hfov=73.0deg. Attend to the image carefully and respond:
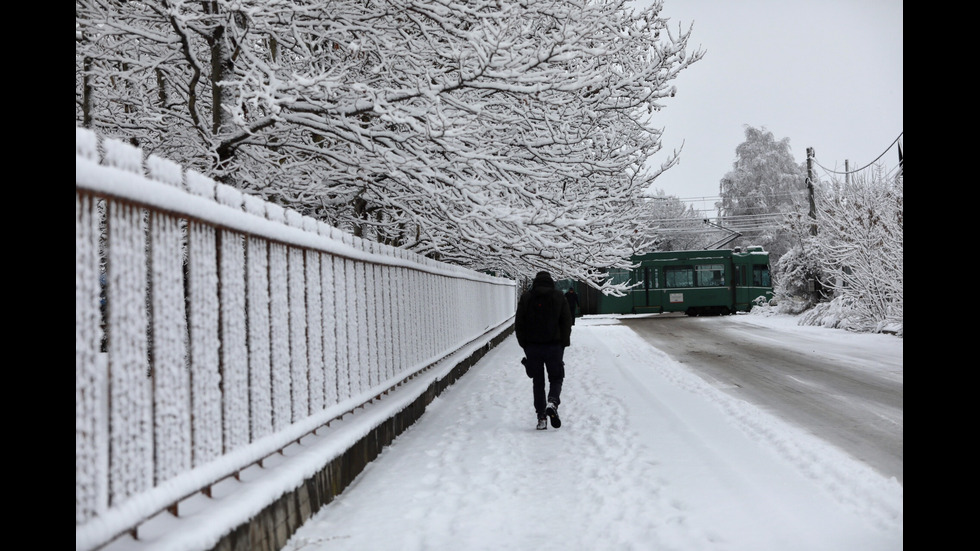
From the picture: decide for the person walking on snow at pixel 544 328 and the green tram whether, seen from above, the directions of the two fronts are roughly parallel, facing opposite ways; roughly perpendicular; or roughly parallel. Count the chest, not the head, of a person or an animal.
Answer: roughly perpendicular

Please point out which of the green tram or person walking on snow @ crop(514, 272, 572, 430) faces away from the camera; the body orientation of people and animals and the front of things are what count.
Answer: the person walking on snow

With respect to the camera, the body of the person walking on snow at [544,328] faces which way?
away from the camera

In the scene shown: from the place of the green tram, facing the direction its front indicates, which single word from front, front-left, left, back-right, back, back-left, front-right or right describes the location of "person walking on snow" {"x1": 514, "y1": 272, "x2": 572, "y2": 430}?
right

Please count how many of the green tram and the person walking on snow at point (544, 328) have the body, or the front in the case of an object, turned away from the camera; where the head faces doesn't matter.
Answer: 1

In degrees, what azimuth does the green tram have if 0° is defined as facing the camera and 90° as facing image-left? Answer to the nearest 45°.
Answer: approximately 270°

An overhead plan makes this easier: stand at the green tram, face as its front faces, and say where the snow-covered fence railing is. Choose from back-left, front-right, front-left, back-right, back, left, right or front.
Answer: right

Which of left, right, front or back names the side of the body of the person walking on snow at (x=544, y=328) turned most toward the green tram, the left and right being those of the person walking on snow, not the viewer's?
front
